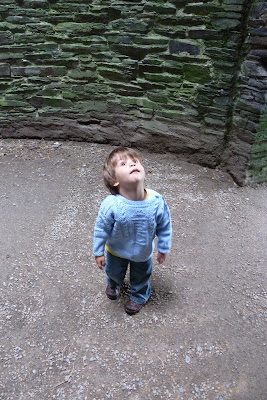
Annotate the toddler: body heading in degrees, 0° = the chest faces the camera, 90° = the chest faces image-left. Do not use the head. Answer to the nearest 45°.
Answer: approximately 0°

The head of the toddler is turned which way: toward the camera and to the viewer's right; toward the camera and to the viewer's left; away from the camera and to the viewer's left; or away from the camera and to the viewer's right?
toward the camera and to the viewer's right
